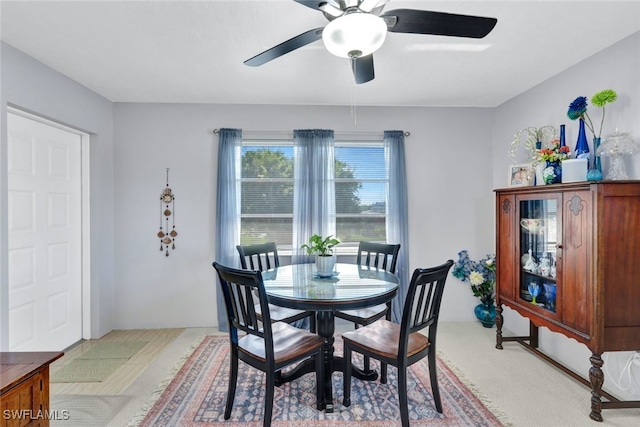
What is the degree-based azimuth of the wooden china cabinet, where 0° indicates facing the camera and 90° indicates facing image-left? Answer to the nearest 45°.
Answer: approximately 45°

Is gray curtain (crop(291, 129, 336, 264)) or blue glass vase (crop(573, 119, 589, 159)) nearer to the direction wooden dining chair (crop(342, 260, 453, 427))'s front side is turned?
the gray curtain

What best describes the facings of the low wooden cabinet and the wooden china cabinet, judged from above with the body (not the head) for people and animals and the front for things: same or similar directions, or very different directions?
very different directions

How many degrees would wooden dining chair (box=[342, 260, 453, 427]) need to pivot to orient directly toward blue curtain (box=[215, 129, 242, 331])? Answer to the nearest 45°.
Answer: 0° — it already faces it

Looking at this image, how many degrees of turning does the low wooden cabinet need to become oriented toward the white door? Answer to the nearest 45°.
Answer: approximately 135° to its left

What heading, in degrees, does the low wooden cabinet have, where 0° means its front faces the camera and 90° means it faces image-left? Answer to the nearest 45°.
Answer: approximately 315°

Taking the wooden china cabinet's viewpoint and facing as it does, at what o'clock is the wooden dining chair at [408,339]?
The wooden dining chair is roughly at 12 o'clock from the wooden china cabinet.

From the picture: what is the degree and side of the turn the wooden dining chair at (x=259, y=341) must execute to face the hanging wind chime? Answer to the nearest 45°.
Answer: approximately 90° to its left
